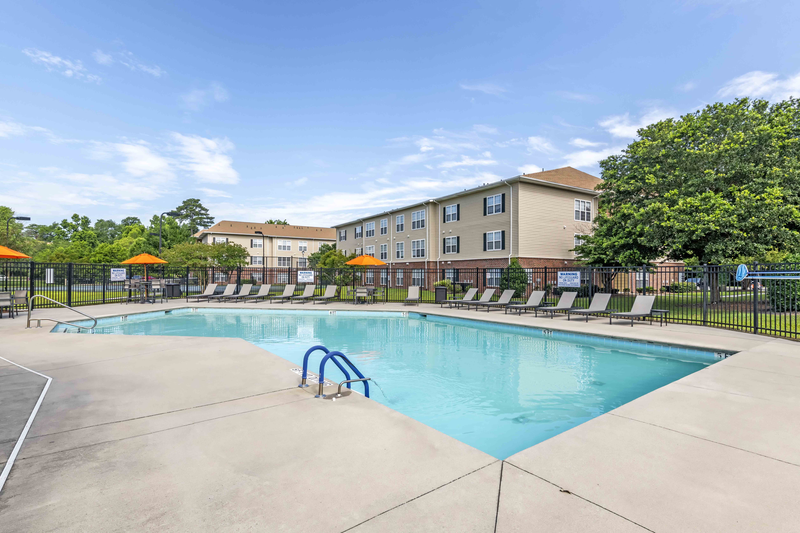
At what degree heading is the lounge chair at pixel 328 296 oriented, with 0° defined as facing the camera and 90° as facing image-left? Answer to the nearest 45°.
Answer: approximately 45°

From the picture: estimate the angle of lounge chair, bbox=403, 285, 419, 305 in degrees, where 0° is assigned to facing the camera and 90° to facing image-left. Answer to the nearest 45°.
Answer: approximately 45°

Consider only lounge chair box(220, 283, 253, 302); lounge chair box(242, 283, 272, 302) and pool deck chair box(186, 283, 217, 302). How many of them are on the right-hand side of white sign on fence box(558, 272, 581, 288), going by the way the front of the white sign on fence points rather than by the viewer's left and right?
3

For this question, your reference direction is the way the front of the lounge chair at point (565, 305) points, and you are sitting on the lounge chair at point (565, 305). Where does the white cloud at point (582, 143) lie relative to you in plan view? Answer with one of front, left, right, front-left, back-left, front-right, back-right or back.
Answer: back-right

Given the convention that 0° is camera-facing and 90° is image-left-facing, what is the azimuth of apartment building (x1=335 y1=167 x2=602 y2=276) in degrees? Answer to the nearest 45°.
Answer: approximately 45°

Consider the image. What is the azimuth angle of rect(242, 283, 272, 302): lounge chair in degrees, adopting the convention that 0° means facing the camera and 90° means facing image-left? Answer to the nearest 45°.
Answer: approximately 45°

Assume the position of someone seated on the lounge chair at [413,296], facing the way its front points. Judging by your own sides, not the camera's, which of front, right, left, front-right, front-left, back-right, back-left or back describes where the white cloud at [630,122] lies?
back-left

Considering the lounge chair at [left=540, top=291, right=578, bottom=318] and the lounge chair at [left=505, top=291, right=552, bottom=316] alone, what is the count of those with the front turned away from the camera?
0
